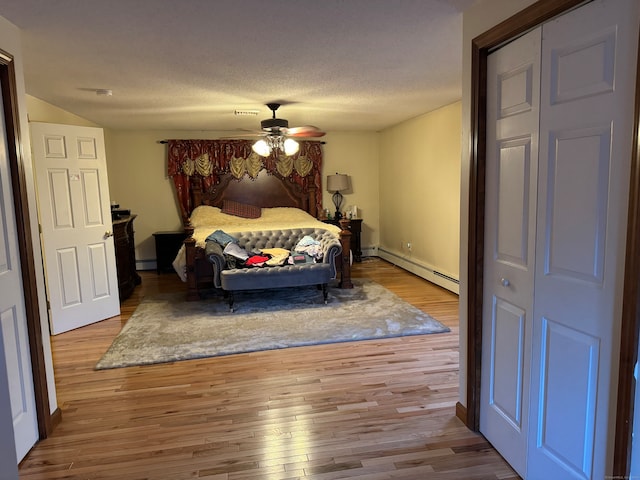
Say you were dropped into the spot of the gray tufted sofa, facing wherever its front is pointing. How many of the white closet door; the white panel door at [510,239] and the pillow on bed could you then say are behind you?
1

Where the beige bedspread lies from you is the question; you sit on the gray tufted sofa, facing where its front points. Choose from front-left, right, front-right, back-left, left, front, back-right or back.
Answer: back

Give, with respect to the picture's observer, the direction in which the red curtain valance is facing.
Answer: facing the viewer

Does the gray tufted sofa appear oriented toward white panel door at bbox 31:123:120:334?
no

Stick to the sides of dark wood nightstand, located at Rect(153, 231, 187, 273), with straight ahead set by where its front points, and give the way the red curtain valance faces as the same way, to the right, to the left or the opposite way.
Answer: the same way

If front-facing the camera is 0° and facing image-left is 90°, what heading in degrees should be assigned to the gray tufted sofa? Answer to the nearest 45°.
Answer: approximately 0°

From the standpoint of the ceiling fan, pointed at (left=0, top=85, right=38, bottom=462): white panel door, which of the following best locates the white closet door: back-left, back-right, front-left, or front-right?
front-left

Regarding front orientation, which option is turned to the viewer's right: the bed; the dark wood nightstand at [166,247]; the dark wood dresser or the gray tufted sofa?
the dark wood dresser

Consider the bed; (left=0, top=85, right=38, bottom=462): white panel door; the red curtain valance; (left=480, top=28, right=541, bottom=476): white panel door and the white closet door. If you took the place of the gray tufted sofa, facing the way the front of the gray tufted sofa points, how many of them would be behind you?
2

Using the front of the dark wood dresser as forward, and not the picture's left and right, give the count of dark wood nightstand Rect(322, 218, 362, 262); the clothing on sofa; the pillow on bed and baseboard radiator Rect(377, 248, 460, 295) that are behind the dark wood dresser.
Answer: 0

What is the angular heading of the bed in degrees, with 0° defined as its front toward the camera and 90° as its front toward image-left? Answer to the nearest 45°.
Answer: approximately 0°

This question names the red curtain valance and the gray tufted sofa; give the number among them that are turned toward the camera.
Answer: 2

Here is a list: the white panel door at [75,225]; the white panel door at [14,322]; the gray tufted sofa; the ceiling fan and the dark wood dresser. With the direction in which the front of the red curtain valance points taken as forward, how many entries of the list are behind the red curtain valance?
0

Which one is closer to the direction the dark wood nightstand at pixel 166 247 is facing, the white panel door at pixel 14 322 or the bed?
the white panel door

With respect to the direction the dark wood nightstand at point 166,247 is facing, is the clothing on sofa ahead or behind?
ahead

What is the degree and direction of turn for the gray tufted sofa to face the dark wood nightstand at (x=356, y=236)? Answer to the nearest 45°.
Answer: approximately 135° to its left

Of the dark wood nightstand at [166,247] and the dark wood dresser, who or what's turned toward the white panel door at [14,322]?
the dark wood nightstand

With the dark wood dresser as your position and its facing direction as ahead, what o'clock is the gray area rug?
The gray area rug is roughly at 2 o'clock from the dark wood dresser.

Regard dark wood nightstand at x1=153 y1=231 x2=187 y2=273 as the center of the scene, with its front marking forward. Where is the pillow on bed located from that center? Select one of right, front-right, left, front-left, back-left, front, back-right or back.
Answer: left

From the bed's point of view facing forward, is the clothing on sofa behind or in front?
in front

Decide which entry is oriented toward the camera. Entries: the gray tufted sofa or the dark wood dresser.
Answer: the gray tufted sofa

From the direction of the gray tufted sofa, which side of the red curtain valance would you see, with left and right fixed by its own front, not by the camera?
front

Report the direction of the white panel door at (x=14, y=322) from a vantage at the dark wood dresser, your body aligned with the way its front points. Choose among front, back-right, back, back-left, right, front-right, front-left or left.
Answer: right
